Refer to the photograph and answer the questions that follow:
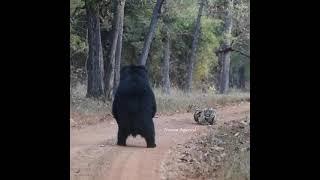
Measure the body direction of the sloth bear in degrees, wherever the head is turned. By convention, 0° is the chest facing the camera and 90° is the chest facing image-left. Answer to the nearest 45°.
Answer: approximately 180°

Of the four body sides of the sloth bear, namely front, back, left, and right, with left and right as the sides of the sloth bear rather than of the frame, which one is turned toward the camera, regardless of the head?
back
